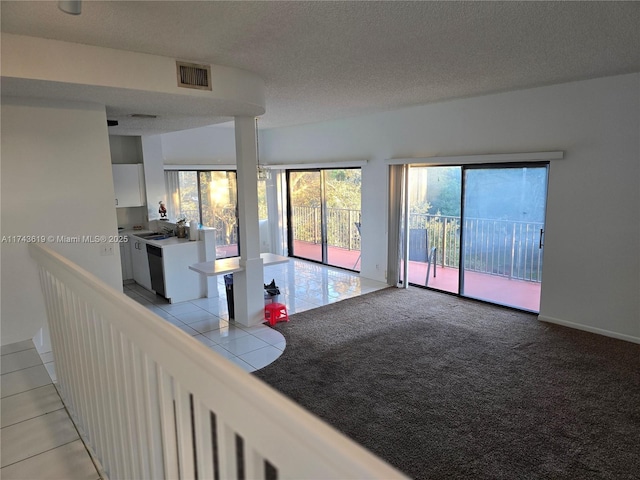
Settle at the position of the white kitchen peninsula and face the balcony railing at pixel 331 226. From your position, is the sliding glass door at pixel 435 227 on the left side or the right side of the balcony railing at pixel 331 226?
right

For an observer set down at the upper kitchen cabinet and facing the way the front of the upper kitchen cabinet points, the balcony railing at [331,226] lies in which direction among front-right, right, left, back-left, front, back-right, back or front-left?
left

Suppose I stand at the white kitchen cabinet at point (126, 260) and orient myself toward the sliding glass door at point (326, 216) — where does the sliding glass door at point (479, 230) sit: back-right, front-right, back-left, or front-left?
front-right

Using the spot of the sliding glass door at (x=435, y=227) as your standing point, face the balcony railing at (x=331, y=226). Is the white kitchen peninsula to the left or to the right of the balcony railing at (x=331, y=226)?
left

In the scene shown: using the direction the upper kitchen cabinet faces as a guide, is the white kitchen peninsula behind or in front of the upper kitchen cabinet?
in front

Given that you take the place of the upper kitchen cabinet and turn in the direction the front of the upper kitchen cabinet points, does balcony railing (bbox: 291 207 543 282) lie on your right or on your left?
on your left

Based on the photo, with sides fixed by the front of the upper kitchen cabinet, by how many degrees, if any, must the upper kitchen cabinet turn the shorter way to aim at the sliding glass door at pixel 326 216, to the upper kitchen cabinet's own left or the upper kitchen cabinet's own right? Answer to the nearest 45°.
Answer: approximately 90° to the upper kitchen cabinet's own left

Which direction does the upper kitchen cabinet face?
toward the camera

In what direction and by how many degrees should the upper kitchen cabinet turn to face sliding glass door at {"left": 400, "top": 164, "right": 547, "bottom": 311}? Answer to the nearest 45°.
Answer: approximately 45° to its left

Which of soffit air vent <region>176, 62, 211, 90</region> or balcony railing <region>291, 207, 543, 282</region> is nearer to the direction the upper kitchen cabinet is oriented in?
the soffit air vent
